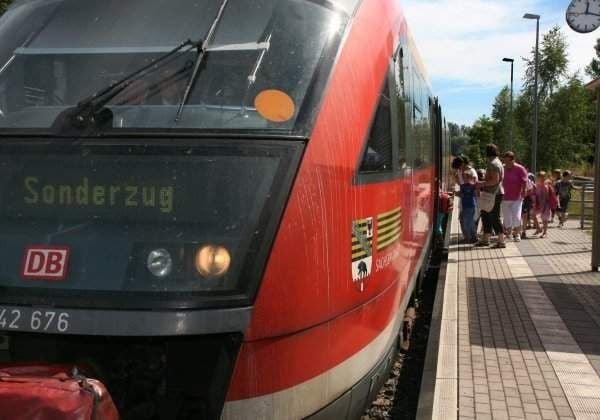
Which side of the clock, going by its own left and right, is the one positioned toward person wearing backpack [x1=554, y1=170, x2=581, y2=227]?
back

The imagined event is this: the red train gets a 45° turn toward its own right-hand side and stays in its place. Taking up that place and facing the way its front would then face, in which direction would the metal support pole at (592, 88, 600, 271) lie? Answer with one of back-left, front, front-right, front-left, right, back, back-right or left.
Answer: back-right

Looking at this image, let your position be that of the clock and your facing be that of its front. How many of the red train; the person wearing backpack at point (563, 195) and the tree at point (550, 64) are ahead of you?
1

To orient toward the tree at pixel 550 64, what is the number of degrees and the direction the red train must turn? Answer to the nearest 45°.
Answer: approximately 180°

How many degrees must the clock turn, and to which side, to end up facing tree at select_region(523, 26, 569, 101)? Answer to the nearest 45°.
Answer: approximately 180°

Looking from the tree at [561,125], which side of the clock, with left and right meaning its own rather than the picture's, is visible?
back

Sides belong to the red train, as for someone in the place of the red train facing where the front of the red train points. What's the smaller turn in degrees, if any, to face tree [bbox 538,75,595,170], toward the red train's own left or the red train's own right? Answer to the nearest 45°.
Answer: approximately 180°

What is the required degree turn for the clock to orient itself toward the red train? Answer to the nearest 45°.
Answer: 0° — it already faces it

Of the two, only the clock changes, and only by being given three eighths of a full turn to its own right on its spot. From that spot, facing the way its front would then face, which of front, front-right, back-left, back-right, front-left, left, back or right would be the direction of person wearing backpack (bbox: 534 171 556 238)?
front-right

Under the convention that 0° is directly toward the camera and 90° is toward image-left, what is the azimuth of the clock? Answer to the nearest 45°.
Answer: approximately 0°
